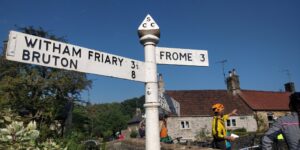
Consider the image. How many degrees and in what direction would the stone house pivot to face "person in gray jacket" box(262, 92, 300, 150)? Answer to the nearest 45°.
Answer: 0° — it already faces them

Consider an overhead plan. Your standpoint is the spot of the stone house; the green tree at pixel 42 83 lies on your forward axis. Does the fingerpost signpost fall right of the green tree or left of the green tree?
left

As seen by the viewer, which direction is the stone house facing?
toward the camera

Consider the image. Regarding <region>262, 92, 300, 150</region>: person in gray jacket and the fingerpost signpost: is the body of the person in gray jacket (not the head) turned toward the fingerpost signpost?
no

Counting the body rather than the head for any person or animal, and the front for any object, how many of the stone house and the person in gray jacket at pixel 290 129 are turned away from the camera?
1

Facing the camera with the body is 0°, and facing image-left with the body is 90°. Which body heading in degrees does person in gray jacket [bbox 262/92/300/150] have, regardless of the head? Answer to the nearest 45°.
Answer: approximately 180°

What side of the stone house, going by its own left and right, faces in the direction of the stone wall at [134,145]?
front

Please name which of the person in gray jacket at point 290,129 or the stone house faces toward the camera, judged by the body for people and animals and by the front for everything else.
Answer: the stone house

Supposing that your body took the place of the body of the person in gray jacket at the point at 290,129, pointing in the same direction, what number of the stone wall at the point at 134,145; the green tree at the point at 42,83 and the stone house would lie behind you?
0

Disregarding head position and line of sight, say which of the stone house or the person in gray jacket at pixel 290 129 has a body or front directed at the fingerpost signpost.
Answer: the stone house

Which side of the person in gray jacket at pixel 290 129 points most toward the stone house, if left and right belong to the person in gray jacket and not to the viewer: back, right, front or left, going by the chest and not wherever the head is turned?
front

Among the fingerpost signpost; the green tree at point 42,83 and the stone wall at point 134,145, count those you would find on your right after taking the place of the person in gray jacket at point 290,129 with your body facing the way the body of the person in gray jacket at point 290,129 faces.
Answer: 0

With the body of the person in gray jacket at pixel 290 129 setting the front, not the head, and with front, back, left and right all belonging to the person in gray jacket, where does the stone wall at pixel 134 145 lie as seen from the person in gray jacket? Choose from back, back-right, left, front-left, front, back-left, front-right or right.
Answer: front-left

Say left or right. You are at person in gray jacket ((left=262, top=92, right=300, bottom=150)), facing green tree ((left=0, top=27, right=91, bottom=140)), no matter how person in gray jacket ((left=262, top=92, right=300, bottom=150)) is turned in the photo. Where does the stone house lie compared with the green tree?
right

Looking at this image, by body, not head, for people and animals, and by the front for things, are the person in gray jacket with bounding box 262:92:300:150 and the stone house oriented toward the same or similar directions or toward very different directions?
very different directions

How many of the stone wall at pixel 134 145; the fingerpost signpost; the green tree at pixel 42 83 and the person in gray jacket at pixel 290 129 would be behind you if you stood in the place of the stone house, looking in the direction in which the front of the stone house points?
0

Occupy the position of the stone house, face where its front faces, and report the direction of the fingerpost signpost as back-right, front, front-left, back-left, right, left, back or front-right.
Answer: front
